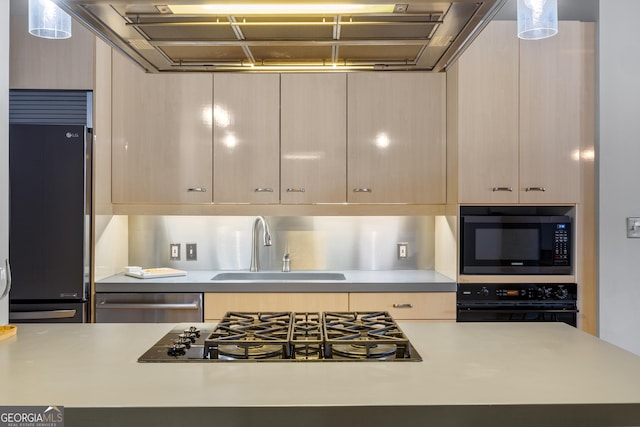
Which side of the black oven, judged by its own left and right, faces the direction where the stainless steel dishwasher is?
right

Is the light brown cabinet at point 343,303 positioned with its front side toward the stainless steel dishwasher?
no

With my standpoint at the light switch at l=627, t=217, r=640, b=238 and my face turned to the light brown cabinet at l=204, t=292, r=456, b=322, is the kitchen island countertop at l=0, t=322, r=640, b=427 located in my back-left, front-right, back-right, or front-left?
front-left

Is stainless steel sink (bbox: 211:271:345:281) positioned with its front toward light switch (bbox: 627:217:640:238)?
no

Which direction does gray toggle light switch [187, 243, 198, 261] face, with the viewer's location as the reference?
facing the viewer

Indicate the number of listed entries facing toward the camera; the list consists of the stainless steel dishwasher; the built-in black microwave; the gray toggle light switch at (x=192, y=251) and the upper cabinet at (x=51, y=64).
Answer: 4

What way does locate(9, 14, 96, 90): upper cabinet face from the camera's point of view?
toward the camera

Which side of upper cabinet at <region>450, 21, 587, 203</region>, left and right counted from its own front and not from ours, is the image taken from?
front

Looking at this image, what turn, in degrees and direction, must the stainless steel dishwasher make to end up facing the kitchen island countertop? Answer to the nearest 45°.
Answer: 0° — it already faces it

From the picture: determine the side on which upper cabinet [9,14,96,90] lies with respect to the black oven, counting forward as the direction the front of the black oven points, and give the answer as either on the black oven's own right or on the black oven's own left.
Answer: on the black oven's own right

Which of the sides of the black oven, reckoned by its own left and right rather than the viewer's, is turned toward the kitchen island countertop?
front

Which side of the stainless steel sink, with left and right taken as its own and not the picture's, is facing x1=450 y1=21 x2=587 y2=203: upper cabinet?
left

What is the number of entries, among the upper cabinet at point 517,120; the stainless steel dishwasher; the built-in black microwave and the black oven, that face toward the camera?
4
